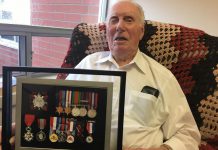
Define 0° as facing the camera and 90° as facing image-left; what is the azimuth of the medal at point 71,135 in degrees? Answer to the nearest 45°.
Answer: approximately 0°

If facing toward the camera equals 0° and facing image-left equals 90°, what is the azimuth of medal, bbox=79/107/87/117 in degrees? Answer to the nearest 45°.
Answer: approximately 0°

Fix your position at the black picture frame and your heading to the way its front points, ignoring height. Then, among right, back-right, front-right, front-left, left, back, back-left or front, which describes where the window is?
back
